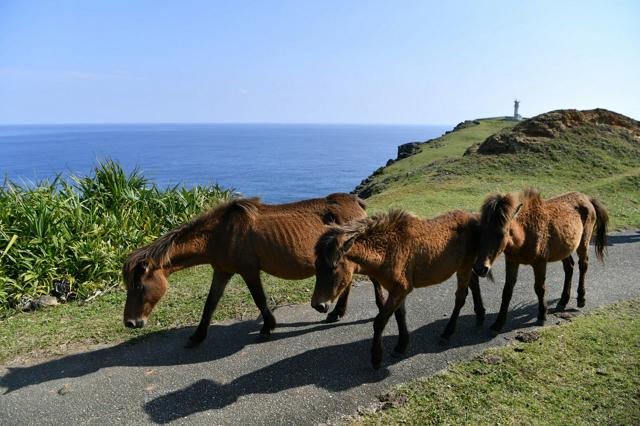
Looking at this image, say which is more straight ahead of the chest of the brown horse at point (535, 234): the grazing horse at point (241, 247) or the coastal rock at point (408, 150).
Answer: the grazing horse

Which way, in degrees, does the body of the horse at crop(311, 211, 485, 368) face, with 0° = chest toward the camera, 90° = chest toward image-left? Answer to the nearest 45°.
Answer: approximately 45°

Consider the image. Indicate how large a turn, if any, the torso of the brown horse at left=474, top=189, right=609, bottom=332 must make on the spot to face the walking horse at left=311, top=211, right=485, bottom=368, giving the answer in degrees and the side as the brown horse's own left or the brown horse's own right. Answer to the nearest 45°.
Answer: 0° — it already faces it

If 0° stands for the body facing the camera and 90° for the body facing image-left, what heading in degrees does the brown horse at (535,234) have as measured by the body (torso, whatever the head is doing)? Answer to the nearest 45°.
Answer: approximately 45°

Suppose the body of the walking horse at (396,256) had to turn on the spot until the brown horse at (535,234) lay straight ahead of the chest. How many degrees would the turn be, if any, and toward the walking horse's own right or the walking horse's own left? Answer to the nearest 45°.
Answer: approximately 180°

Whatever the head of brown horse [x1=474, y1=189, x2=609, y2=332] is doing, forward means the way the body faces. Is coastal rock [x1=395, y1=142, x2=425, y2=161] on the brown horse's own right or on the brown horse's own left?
on the brown horse's own right

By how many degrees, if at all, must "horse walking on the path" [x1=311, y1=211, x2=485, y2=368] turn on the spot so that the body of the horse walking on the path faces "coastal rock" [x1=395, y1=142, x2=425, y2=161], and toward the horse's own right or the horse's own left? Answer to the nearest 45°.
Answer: approximately 135° to the horse's own right
